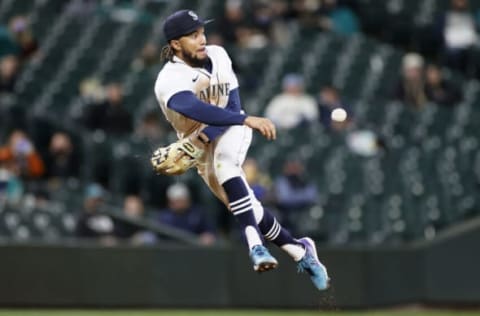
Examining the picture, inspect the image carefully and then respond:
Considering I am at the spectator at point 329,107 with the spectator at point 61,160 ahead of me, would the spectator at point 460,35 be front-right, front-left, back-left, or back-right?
back-right

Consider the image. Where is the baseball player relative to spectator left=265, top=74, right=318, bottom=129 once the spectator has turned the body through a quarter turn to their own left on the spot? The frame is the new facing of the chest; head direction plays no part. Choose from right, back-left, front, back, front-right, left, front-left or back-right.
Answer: right

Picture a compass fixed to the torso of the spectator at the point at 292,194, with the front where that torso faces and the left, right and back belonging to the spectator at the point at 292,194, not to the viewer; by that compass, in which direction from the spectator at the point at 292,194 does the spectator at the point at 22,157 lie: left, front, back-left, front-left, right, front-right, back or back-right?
right

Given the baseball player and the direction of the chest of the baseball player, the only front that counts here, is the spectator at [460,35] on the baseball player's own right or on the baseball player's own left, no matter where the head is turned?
on the baseball player's own left

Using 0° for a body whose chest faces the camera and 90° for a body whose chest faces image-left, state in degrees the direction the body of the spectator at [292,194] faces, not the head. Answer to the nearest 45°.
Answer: approximately 0°

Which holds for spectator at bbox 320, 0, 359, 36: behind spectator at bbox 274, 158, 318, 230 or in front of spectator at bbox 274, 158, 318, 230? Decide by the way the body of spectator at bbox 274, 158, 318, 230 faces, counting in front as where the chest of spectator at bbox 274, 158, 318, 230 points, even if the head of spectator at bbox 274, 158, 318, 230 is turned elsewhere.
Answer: behind

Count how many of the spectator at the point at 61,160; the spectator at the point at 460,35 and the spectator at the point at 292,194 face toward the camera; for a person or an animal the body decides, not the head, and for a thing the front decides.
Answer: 3

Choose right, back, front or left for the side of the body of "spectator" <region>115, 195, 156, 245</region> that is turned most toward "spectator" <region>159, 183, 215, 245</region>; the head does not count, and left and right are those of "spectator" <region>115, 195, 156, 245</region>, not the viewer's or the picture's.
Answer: left
